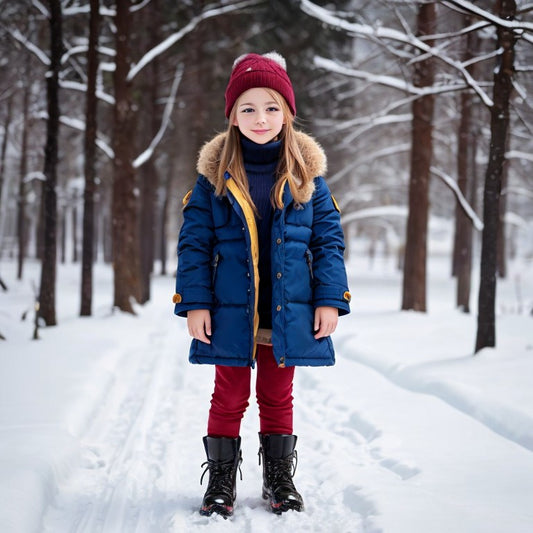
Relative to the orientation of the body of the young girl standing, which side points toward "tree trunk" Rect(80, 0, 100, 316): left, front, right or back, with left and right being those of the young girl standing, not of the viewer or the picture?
back

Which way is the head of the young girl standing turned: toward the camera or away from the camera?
toward the camera

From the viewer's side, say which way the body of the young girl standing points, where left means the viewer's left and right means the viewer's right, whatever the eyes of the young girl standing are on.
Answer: facing the viewer

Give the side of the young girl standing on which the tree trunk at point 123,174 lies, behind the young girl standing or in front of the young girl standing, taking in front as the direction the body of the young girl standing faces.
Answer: behind
